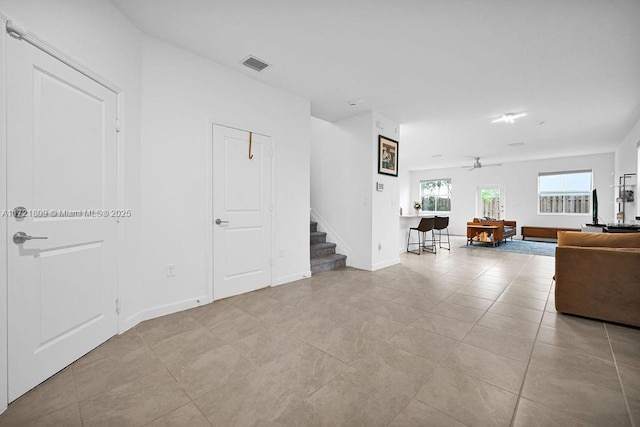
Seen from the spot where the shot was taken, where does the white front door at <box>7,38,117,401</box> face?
facing the viewer and to the right of the viewer

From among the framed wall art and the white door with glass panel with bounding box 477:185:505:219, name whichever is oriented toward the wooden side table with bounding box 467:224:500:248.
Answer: the white door with glass panel

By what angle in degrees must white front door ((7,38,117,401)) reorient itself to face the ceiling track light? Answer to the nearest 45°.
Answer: approximately 45° to its left

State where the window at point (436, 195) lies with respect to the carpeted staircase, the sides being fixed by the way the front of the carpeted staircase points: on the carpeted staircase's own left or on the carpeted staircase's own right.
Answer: on the carpeted staircase's own left

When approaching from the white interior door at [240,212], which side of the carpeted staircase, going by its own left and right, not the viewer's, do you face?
right

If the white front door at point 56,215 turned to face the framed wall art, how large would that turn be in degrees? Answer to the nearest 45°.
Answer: approximately 45° to its left

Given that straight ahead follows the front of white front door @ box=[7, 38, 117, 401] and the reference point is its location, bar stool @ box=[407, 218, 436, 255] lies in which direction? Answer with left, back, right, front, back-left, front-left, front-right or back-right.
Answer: front-left

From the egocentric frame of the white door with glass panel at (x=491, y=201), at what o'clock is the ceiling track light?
The ceiling track light is roughly at 12 o'clock from the white door with glass panel.

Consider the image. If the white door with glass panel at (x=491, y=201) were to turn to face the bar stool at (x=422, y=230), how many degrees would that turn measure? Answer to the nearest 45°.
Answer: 0° — it already faces it

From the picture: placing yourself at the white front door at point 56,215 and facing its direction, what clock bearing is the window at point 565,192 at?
The window is roughly at 11 o'clock from the white front door.

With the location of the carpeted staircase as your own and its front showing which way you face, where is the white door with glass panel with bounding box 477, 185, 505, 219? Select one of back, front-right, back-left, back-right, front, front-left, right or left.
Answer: left

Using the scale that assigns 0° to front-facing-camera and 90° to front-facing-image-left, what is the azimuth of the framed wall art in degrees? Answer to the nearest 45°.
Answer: approximately 315°
